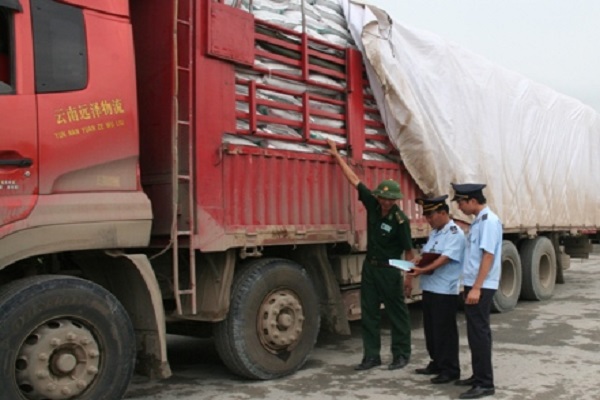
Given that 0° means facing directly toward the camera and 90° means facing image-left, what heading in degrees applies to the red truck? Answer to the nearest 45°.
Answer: approximately 45°
